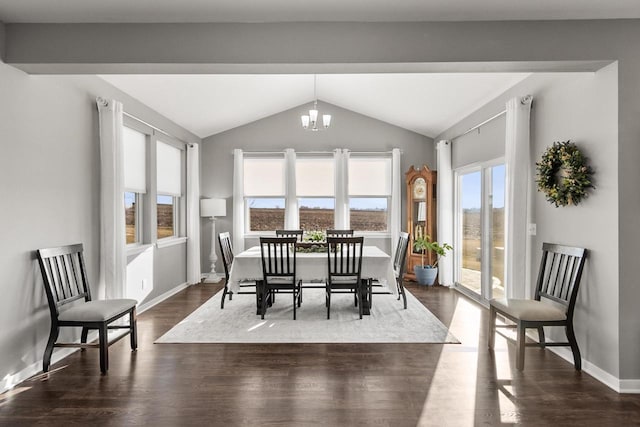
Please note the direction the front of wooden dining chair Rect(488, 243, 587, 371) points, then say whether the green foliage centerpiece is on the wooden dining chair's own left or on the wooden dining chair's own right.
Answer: on the wooden dining chair's own right

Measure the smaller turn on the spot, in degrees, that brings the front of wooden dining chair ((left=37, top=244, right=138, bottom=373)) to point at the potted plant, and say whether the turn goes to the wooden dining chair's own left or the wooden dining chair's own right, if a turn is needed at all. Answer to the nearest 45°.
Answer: approximately 45° to the wooden dining chair's own left

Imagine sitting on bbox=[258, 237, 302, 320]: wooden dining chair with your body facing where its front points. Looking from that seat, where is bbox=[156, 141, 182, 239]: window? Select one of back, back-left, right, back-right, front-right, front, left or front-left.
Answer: front-left

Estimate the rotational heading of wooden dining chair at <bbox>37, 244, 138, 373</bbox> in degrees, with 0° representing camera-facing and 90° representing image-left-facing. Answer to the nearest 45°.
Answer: approximately 315°

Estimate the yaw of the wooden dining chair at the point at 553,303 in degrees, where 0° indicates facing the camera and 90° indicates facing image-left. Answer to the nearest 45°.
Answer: approximately 45°

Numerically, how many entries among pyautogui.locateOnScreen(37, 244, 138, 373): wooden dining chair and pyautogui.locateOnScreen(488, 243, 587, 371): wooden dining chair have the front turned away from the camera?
0

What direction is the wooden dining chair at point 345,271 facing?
away from the camera

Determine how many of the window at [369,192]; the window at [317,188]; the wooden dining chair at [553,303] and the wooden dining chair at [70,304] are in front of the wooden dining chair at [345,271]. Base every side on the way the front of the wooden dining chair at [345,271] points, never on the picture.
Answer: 2

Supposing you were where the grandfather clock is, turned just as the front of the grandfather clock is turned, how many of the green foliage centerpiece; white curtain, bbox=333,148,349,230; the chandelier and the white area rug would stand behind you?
0

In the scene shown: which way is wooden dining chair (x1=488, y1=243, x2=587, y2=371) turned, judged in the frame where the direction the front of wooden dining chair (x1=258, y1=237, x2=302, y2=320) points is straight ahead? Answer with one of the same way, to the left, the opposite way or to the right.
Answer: to the left

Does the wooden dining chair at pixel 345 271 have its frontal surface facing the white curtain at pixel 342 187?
yes

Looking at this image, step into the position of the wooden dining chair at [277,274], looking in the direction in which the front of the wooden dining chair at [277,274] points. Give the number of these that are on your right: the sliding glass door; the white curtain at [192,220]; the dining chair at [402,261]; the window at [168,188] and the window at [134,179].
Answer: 2

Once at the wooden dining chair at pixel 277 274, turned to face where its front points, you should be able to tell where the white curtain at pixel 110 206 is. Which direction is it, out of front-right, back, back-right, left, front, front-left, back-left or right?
left

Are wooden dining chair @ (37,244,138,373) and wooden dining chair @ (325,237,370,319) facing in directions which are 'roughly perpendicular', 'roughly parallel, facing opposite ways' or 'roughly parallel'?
roughly perpendicular

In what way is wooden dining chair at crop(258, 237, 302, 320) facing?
away from the camera

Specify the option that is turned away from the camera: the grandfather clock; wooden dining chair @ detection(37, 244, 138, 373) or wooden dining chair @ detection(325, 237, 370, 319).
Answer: wooden dining chair @ detection(325, 237, 370, 319)

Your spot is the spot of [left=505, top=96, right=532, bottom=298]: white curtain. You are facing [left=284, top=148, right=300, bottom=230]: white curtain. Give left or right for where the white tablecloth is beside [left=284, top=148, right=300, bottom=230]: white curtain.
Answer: left

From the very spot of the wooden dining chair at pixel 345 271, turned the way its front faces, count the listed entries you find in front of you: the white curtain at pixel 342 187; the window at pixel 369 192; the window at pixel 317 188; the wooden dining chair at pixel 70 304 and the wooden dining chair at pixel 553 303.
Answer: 3

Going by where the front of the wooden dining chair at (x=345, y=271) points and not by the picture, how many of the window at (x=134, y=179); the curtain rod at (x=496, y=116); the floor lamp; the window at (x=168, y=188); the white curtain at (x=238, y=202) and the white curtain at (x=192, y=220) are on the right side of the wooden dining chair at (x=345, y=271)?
1

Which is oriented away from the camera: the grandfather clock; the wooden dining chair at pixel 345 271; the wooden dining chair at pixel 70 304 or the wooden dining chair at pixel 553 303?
the wooden dining chair at pixel 345 271

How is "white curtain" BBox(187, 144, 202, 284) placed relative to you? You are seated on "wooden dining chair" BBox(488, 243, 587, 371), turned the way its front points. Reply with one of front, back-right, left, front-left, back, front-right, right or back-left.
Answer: front-right

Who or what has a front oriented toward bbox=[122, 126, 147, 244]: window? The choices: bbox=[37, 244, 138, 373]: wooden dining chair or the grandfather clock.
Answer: the grandfather clock
